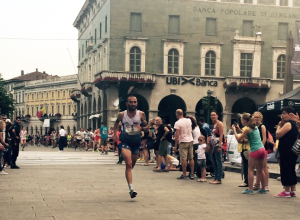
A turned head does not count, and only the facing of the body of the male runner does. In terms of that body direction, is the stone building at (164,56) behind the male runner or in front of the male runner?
behind

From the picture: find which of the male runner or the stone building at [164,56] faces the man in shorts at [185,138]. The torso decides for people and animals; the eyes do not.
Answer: the stone building

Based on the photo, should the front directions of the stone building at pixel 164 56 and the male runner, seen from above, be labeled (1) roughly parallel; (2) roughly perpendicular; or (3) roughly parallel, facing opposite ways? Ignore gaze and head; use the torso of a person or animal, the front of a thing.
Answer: roughly parallel

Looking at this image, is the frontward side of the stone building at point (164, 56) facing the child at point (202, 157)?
yes

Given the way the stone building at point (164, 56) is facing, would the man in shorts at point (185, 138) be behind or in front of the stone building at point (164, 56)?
in front

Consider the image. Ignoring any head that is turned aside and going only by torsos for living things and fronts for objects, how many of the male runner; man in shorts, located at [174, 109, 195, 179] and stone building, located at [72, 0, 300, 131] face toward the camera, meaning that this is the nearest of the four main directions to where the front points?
2

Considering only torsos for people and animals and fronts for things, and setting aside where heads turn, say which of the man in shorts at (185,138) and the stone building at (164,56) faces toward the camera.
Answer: the stone building

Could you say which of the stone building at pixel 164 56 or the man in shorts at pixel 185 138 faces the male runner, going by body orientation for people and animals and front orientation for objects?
the stone building

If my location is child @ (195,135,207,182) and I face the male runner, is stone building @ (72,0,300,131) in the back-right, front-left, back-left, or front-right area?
back-right

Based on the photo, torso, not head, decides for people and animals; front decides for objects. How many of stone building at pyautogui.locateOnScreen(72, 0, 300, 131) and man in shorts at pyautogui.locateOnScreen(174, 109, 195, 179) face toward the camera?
1

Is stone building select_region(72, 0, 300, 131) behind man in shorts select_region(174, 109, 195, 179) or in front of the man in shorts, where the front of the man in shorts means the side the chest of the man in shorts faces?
in front

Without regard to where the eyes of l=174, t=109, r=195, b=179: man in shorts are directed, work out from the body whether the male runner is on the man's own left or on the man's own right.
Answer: on the man's own left

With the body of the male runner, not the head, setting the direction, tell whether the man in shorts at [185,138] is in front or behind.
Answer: behind

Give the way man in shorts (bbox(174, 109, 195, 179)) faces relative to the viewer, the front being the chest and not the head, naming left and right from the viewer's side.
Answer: facing away from the viewer and to the left of the viewer

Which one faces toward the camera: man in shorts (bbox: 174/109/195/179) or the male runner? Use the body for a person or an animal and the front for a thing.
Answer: the male runner

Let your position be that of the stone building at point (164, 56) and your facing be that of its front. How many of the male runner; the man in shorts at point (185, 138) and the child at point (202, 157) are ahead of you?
3

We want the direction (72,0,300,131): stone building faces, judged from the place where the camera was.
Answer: facing the viewer
